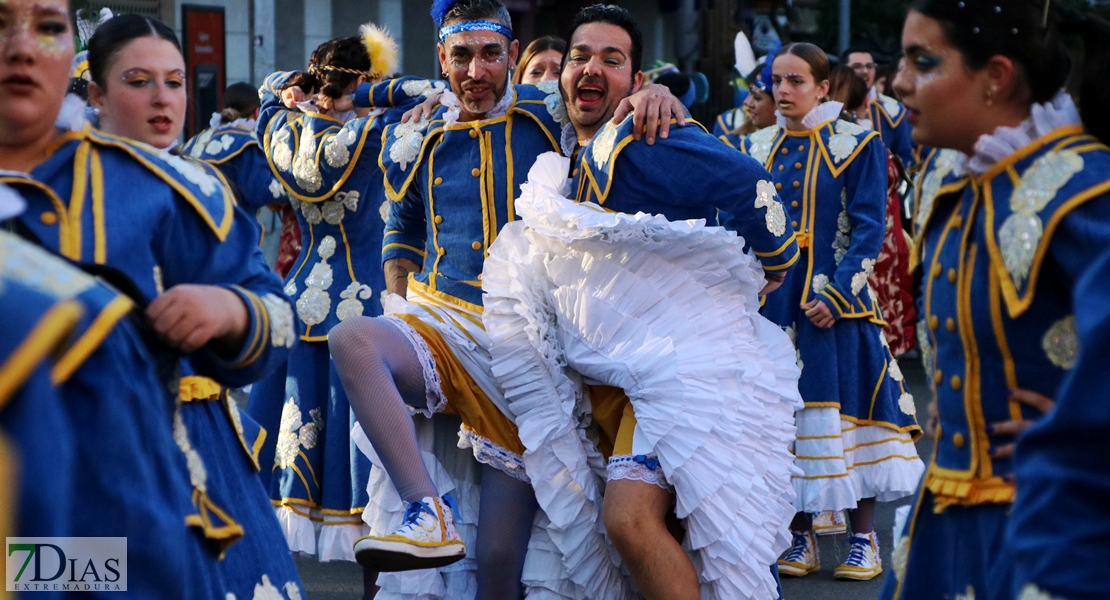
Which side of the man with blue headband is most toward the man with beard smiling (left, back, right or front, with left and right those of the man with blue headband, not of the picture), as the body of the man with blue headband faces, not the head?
left

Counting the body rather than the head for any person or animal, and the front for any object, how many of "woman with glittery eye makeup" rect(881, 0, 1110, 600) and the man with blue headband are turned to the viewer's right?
0

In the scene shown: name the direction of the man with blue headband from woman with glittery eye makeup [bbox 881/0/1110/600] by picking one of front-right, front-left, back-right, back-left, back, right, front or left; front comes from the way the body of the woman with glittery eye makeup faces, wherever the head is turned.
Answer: right

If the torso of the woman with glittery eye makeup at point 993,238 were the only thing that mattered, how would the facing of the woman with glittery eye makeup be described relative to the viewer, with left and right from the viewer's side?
facing the viewer and to the left of the viewer

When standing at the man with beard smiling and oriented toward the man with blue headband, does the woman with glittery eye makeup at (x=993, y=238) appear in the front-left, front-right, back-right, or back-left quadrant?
back-left

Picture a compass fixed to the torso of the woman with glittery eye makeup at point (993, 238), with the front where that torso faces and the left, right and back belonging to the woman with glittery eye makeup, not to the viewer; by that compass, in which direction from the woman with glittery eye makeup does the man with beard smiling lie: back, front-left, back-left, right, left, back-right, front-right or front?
right

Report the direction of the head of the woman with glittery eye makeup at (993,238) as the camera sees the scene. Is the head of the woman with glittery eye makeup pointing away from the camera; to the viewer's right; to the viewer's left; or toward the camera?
to the viewer's left

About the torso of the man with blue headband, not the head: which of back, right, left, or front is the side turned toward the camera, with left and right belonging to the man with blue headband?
front
